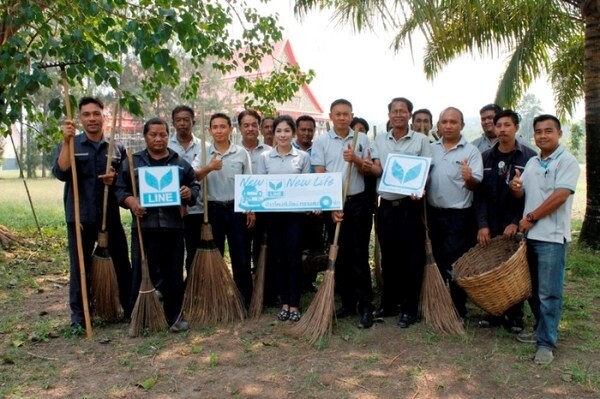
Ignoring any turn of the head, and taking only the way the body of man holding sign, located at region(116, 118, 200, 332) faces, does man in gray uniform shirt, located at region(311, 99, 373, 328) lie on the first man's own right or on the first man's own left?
on the first man's own left

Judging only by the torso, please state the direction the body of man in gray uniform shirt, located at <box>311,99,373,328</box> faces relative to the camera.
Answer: toward the camera

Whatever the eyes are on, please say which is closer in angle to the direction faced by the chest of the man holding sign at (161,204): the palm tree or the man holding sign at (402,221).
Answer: the man holding sign

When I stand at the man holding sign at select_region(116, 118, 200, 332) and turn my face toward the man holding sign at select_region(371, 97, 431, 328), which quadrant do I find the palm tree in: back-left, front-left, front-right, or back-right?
front-left

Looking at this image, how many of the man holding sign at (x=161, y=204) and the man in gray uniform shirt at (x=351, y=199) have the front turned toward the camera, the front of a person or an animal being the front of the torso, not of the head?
2

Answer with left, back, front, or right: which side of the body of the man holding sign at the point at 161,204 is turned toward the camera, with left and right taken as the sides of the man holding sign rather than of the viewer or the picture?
front

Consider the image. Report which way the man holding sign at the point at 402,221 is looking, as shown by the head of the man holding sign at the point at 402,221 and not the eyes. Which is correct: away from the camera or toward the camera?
toward the camera

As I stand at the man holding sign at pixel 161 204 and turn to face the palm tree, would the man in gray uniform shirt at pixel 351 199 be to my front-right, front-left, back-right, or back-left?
front-right

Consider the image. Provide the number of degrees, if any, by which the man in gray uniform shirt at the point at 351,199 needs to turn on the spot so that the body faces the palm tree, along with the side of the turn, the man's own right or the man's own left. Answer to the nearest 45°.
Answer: approximately 135° to the man's own left

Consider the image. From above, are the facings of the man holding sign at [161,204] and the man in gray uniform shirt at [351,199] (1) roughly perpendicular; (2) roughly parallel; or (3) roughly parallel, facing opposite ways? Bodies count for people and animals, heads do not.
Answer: roughly parallel

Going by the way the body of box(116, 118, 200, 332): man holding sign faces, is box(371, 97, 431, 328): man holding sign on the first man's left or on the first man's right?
on the first man's left

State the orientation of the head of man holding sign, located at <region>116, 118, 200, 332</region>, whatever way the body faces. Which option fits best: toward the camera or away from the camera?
toward the camera

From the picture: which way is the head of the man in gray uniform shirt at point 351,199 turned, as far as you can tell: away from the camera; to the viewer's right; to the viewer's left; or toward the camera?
toward the camera

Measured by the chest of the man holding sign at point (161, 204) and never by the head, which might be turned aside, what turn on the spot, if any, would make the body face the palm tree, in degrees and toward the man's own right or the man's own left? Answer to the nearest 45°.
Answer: approximately 135° to the man's own left
